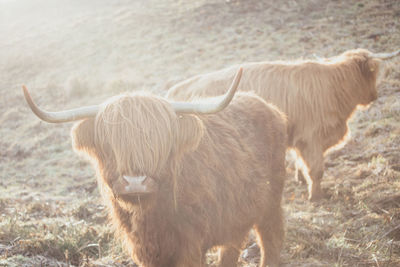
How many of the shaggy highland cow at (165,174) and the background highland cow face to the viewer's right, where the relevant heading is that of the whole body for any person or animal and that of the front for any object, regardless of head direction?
1

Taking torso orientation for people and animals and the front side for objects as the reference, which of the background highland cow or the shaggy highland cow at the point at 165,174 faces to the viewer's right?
the background highland cow

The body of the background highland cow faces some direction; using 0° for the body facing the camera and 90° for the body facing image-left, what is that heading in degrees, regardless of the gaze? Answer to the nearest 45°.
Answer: approximately 270°

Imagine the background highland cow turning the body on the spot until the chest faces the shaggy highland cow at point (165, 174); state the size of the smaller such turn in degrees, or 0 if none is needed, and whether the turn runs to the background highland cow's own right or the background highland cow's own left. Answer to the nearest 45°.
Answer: approximately 90° to the background highland cow's own right

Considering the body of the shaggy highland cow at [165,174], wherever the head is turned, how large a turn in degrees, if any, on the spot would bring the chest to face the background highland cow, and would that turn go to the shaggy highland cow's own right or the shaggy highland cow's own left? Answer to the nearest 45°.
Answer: approximately 180°
